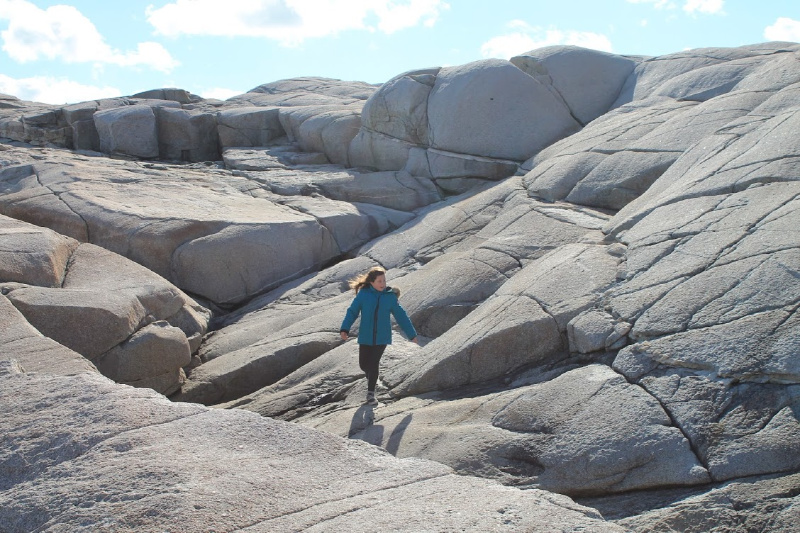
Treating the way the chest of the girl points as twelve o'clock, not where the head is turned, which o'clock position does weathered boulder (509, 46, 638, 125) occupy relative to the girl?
The weathered boulder is roughly at 7 o'clock from the girl.

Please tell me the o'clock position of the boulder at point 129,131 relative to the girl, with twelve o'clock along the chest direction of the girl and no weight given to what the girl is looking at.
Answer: The boulder is roughly at 5 o'clock from the girl.

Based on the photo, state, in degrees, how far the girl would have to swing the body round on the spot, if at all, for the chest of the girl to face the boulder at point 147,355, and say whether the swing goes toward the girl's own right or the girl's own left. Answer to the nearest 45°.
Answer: approximately 135° to the girl's own right

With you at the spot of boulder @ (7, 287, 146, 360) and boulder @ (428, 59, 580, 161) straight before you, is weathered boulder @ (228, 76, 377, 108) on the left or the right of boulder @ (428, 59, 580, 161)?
left

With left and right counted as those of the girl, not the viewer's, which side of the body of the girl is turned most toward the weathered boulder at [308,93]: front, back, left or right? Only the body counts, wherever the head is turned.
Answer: back

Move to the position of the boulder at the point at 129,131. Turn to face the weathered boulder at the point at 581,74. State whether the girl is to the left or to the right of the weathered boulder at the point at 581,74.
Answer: right

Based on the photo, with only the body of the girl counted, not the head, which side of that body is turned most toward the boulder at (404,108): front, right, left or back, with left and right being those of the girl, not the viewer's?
back

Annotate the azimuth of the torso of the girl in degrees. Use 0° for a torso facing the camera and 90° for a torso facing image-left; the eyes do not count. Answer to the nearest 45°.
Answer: approximately 0°

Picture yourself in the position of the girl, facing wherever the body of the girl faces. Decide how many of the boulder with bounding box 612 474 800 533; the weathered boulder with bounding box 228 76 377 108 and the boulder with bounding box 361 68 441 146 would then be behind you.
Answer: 2

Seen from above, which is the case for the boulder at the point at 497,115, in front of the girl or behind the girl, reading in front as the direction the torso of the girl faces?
behind

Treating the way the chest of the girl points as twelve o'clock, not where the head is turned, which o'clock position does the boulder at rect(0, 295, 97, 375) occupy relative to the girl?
The boulder is roughly at 2 o'clock from the girl.

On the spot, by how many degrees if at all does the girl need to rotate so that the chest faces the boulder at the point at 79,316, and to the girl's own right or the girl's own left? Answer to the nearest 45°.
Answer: approximately 90° to the girl's own right
